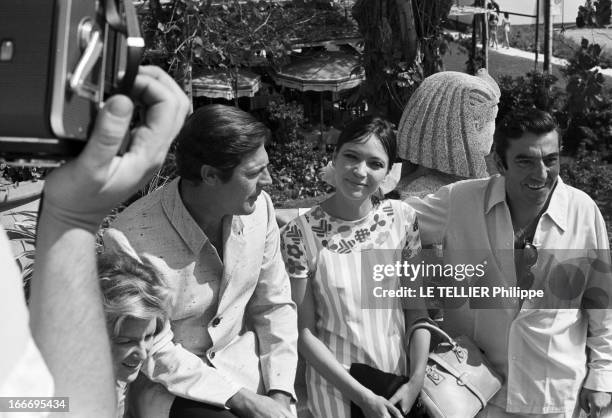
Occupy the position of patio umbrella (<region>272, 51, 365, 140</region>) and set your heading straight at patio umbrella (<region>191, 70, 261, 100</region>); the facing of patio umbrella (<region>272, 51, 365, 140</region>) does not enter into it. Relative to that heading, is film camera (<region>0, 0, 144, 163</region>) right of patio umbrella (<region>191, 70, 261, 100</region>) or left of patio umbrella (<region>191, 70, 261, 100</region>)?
left

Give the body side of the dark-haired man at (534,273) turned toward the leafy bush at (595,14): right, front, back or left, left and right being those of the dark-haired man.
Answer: back

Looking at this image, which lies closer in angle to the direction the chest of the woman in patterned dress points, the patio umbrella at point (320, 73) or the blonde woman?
the blonde woman

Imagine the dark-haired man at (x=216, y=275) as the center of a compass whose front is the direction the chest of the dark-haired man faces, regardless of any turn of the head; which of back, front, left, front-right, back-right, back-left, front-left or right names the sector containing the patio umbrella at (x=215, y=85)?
back-left

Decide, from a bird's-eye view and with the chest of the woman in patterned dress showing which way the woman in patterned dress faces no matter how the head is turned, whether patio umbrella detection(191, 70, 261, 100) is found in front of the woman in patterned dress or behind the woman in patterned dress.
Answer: behind

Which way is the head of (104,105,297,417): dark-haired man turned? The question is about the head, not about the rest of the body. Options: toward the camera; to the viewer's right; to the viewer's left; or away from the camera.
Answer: to the viewer's right

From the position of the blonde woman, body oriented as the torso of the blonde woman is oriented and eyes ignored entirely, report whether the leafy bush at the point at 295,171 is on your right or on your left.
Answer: on your left

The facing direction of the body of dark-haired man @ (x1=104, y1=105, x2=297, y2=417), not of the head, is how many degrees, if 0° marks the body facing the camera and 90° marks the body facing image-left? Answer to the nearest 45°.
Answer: approximately 315°

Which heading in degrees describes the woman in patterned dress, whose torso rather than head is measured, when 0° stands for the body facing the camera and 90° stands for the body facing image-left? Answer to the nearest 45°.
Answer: approximately 0°
